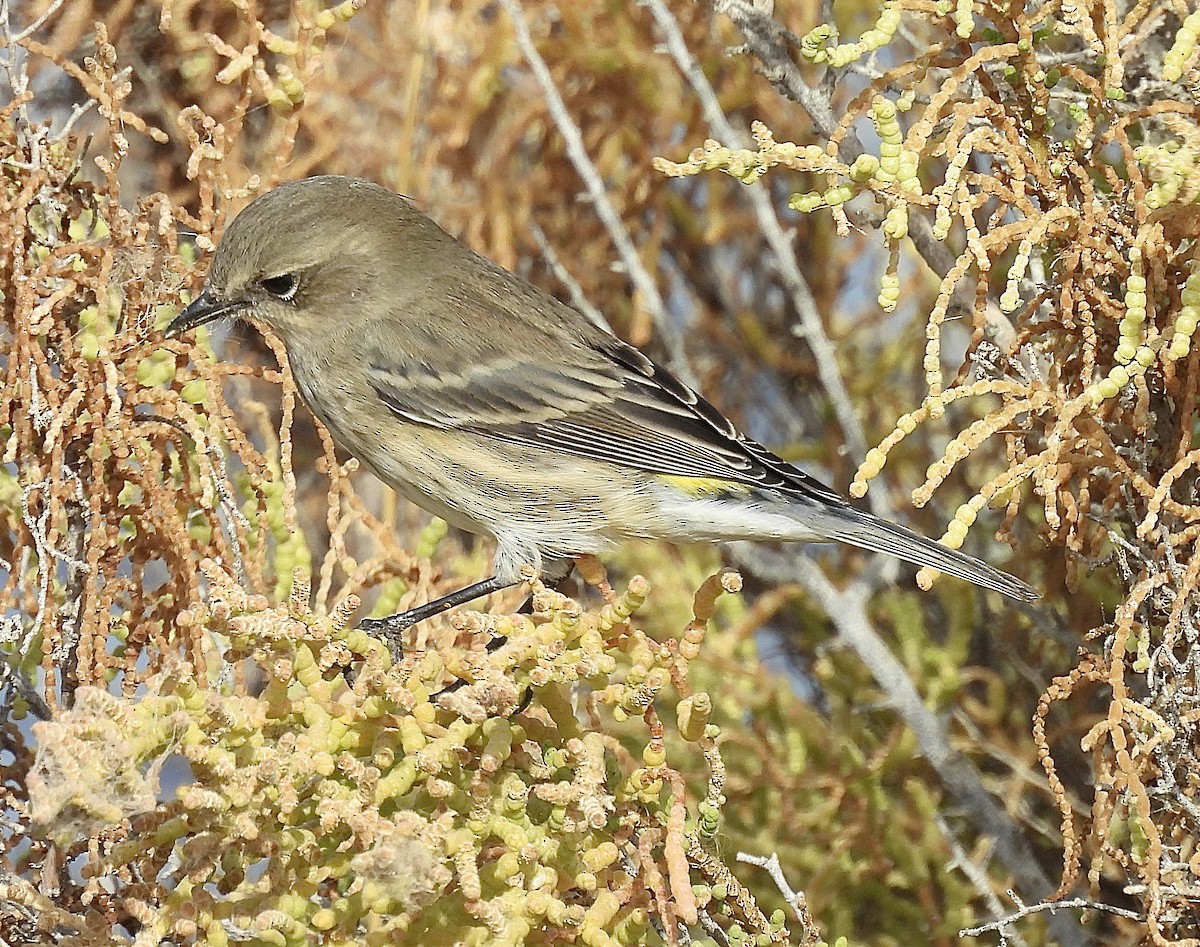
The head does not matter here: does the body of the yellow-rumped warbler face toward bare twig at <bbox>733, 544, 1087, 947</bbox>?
no

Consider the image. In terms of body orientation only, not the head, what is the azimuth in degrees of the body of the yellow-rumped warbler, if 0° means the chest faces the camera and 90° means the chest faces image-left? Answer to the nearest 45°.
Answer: approximately 90°

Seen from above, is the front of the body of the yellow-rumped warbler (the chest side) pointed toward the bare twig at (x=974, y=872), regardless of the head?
no
